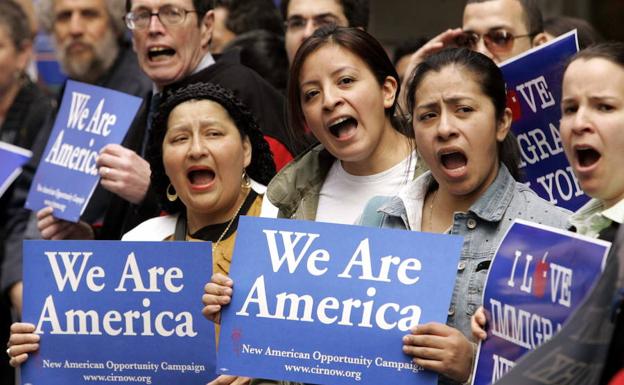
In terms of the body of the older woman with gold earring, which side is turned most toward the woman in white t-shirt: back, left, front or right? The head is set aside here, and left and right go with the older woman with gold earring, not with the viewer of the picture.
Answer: left

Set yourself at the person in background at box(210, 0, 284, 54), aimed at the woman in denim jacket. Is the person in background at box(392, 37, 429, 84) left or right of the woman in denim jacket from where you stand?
left

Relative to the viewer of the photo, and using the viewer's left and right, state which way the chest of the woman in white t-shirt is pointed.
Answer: facing the viewer and to the left of the viewer

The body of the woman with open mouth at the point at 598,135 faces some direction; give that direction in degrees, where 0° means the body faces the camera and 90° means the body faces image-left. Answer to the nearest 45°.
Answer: approximately 45°

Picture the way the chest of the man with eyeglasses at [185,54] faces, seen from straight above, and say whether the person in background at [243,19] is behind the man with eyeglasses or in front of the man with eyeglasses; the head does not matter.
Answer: behind

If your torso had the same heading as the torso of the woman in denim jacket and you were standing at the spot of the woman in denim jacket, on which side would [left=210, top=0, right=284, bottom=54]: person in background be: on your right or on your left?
on your right

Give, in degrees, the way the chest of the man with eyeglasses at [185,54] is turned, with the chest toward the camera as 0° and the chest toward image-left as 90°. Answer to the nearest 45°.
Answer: approximately 45°
